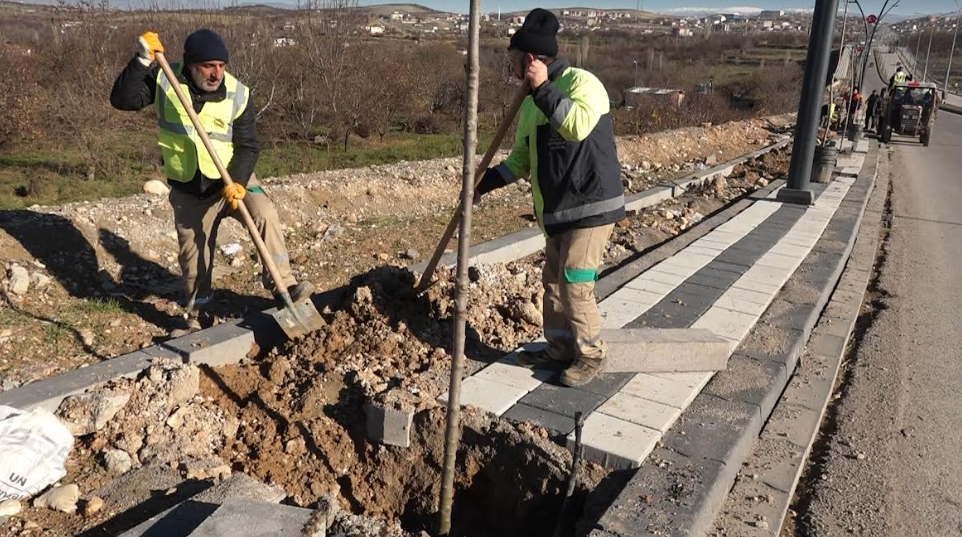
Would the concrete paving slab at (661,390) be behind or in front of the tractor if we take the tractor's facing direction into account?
in front

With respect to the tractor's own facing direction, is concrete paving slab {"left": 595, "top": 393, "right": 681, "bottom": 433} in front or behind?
in front

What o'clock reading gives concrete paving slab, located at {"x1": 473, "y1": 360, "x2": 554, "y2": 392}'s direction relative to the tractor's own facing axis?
The concrete paving slab is roughly at 12 o'clock from the tractor.

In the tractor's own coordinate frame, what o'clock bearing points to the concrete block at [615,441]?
The concrete block is roughly at 12 o'clock from the tractor.

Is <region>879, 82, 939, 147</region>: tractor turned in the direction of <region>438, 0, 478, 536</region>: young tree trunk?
yes

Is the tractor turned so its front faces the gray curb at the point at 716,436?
yes

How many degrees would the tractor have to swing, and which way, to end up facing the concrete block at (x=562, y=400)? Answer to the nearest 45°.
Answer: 0° — it already faces it

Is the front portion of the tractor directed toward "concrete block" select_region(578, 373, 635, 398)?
yes

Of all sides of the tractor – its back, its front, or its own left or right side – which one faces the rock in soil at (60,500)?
front

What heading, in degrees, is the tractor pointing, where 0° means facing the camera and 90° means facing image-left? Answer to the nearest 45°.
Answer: approximately 0°

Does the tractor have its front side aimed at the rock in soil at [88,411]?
yes

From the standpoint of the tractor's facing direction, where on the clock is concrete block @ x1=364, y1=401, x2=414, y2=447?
The concrete block is roughly at 12 o'clock from the tractor.

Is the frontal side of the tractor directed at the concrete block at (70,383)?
yes

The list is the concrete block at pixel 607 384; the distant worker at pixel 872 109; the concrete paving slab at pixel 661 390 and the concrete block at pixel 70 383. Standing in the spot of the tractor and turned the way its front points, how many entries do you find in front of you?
3

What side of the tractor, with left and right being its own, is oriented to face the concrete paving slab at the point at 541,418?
front

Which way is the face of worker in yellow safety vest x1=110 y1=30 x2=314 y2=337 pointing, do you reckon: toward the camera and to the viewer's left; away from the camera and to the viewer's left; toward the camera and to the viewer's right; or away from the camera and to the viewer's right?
toward the camera and to the viewer's right
